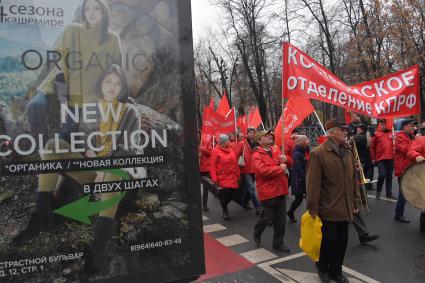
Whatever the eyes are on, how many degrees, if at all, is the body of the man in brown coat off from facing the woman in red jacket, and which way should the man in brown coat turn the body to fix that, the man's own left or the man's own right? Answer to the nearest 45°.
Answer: approximately 180°

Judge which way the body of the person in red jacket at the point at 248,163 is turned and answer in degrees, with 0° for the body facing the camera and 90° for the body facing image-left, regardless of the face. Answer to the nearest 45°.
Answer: approximately 315°

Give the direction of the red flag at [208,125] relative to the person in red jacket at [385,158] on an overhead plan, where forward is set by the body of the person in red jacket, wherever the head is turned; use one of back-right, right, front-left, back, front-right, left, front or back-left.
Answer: back-right

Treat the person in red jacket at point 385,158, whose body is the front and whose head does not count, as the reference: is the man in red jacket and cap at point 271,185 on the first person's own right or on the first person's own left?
on the first person's own right

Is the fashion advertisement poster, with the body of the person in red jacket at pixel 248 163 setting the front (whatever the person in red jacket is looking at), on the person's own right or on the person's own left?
on the person's own right

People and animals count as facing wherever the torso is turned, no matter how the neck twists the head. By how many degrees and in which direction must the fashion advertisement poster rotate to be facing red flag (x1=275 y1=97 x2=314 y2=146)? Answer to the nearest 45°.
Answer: approximately 135° to its left
